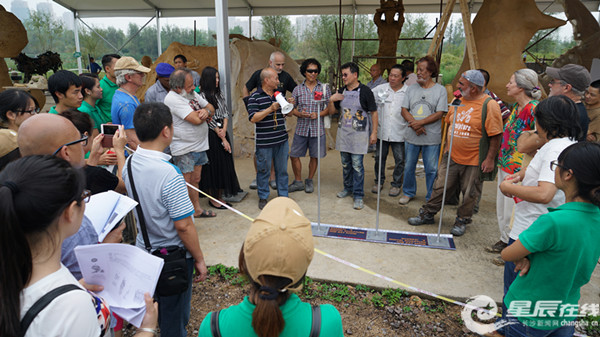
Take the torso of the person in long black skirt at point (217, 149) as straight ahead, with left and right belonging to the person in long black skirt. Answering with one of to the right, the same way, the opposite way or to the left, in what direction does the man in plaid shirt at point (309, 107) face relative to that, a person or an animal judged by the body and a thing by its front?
to the right

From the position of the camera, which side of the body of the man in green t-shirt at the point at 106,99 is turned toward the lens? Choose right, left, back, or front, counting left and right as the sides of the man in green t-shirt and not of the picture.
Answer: right

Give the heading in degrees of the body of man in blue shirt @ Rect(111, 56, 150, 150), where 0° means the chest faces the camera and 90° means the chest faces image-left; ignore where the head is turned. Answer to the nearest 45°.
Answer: approximately 270°

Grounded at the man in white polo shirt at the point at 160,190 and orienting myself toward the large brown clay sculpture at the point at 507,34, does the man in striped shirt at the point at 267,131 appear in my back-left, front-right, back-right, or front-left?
front-left

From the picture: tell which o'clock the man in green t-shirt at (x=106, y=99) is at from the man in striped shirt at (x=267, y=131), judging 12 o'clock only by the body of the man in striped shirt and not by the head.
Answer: The man in green t-shirt is roughly at 4 o'clock from the man in striped shirt.

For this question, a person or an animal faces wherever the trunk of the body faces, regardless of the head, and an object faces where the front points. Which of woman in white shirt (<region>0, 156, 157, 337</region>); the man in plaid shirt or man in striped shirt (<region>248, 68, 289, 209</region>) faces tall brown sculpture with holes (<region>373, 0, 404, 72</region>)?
the woman in white shirt

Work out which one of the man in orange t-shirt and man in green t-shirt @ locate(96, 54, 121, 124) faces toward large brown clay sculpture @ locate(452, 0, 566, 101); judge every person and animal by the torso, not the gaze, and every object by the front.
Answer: the man in green t-shirt

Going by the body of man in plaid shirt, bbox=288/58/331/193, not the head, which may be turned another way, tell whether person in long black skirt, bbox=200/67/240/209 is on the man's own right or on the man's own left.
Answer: on the man's own right

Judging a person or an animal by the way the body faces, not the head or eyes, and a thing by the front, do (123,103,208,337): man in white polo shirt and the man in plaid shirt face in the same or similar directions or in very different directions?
very different directions

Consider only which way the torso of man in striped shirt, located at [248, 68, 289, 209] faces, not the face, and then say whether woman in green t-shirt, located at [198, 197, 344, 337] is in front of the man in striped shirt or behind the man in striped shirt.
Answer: in front

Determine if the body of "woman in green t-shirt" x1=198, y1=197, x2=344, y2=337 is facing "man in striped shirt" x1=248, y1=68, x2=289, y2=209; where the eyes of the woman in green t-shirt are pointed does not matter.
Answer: yes

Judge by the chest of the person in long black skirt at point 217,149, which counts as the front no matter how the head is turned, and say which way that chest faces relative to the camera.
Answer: to the viewer's right

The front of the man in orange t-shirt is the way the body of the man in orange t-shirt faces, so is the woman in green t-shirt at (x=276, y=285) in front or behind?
in front
